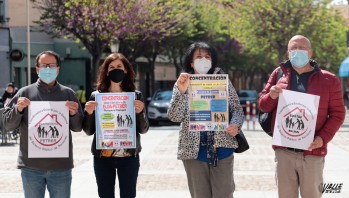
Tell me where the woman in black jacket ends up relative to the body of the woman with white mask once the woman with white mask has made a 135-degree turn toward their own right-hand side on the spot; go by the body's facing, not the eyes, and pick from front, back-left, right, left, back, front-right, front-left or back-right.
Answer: front-left

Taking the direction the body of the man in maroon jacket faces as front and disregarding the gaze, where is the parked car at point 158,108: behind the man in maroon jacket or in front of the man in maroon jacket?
behind

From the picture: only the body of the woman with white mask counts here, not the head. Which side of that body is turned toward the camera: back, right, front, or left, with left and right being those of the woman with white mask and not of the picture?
front

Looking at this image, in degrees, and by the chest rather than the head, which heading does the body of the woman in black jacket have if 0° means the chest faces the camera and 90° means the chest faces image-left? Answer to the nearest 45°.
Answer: approximately 0°

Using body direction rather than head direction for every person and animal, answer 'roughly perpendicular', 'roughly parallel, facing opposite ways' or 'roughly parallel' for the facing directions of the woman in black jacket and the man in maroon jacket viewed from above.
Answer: roughly parallel

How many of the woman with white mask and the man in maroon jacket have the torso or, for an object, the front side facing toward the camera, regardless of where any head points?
2

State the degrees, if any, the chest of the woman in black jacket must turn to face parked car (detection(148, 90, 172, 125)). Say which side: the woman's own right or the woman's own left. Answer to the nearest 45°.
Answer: approximately 180°

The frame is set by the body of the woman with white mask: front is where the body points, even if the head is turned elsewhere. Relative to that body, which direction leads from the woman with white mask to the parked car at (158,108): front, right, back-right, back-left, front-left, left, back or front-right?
back

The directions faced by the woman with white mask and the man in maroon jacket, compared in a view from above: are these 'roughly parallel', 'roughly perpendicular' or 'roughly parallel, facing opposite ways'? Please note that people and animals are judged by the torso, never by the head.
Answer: roughly parallel

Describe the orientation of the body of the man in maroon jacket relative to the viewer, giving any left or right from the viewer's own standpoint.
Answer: facing the viewer

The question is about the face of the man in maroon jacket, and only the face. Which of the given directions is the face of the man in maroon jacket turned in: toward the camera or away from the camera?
toward the camera

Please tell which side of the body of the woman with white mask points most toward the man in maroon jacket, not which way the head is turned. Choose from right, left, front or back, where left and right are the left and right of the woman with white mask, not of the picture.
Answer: left
